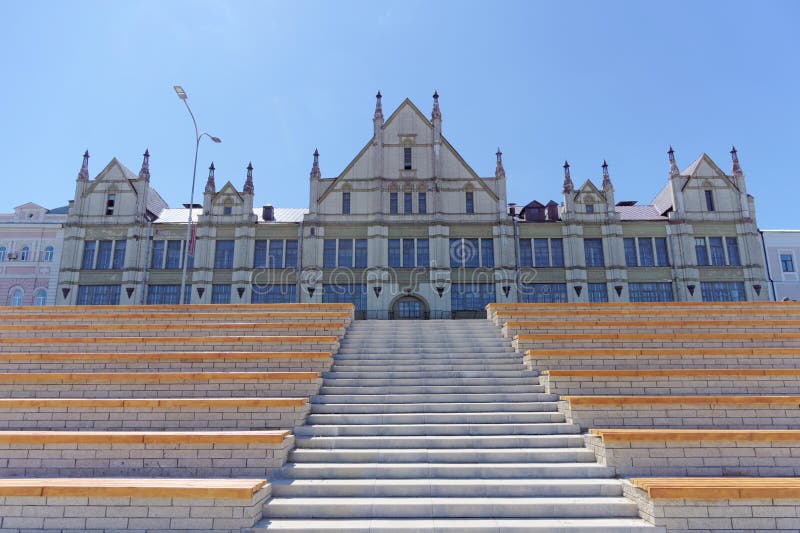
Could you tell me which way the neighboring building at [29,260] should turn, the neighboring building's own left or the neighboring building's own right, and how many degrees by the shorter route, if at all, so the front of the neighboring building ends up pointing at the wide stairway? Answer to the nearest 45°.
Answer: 0° — it already faces it

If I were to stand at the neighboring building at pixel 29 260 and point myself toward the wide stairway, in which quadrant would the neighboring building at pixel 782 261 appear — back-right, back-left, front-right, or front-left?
front-left

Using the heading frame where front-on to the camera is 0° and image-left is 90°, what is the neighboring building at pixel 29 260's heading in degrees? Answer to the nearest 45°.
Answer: approximately 0°

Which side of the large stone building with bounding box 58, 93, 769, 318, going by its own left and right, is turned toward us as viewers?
front

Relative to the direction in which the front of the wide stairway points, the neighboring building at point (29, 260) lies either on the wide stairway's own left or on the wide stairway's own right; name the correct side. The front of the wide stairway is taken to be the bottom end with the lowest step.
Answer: on the wide stairway's own right

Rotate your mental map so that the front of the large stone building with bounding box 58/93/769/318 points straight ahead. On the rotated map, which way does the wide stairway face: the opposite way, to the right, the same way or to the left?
the same way

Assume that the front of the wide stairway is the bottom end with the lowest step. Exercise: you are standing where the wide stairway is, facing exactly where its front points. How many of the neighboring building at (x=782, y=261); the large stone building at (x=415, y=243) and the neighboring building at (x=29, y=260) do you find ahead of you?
0

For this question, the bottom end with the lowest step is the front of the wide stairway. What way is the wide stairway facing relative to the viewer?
toward the camera

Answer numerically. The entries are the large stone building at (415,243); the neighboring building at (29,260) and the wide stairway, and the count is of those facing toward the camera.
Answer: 3

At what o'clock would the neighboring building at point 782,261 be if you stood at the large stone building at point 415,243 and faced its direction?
The neighboring building is roughly at 9 o'clock from the large stone building.

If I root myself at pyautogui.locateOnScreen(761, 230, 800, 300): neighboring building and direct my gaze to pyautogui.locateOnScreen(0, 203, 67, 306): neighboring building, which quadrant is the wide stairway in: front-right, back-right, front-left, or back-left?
front-left

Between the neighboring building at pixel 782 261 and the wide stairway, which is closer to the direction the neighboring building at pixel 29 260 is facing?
the wide stairway

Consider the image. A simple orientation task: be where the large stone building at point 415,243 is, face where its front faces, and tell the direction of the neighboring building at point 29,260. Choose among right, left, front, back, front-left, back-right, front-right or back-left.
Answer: right

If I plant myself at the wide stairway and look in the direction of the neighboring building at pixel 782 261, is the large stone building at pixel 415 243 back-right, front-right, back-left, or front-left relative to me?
front-left

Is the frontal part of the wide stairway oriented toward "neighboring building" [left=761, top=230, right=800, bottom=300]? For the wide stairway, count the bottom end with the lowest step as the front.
no

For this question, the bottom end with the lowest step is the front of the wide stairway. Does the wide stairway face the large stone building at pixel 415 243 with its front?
no
